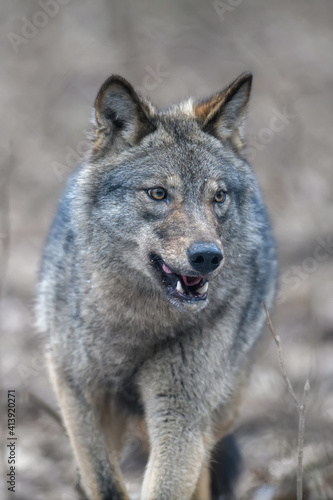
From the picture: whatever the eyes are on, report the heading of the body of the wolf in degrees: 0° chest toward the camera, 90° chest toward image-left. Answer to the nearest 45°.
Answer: approximately 0°
